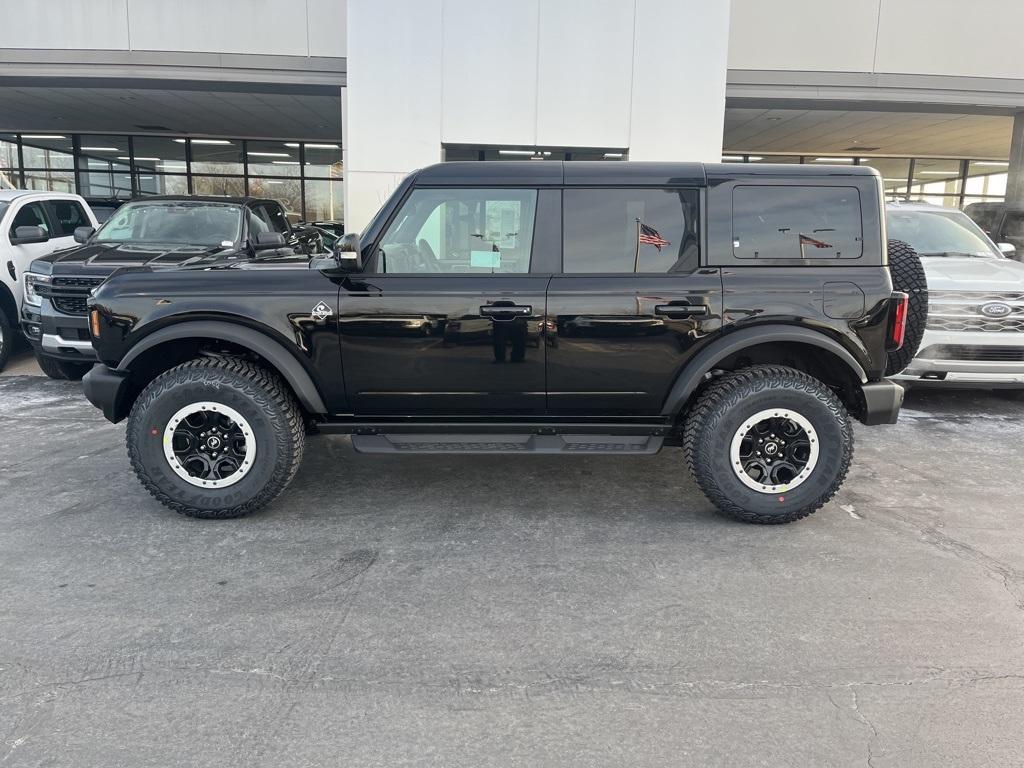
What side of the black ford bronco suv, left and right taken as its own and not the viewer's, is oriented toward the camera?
left

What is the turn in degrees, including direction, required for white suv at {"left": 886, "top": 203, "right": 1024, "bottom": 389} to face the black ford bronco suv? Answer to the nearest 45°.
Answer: approximately 90° to its right

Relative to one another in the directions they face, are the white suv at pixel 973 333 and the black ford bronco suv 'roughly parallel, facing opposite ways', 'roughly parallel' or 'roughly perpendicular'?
roughly perpendicular

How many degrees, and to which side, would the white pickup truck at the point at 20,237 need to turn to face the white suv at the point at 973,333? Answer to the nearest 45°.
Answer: approximately 90° to its left

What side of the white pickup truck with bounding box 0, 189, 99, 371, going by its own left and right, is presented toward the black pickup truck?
left

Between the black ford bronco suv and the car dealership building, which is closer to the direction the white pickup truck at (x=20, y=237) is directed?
the black ford bronco suv

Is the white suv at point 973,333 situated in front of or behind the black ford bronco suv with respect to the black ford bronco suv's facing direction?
behind

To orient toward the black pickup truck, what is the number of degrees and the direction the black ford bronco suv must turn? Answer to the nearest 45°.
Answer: approximately 45° to its right

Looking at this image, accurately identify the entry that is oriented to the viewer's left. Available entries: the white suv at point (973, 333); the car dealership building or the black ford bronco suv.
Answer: the black ford bronco suv

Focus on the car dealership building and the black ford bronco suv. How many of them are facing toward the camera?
1

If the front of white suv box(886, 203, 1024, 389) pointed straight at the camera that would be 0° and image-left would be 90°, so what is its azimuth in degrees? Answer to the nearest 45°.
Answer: approximately 315°

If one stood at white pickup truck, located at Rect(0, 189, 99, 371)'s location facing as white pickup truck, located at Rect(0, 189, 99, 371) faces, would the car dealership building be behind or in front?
behind

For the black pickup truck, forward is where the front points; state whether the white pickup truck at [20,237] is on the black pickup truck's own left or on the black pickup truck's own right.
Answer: on the black pickup truck's own right
